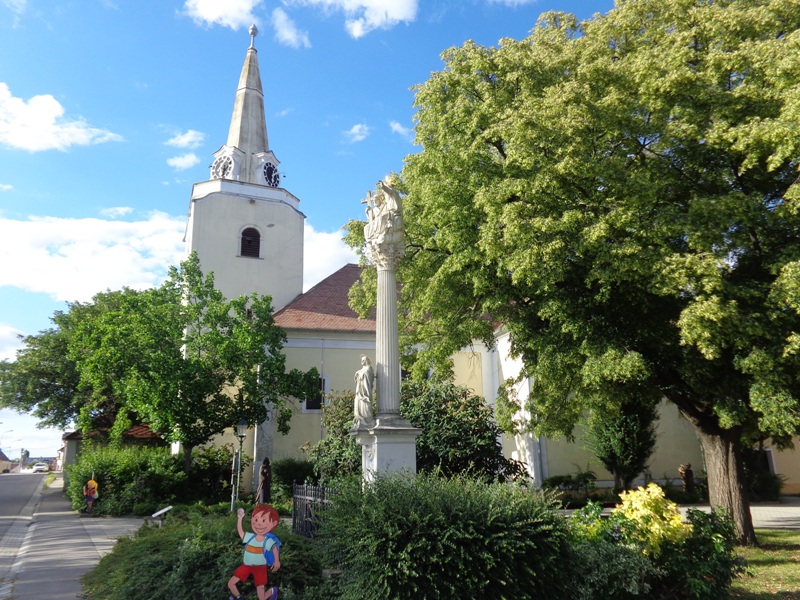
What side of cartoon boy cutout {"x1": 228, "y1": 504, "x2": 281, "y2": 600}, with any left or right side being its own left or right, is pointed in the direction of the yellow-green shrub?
left

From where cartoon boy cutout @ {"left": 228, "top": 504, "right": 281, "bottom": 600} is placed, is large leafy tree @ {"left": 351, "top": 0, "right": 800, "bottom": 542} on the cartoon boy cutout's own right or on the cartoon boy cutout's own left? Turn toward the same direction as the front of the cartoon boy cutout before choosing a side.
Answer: on the cartoon boy cutout's own left

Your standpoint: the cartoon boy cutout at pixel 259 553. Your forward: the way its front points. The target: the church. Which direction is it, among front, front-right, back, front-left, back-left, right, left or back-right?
back

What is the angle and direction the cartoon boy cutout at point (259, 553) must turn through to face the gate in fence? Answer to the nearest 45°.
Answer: approximately 180°

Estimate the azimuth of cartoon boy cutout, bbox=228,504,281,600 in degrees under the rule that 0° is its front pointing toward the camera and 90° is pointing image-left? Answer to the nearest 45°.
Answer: approximately 0°

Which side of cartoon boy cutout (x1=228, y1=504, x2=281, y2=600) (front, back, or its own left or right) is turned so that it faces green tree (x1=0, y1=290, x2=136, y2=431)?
back

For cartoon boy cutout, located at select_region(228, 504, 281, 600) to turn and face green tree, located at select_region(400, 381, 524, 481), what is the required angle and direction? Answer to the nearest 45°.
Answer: approximately 135° to its left

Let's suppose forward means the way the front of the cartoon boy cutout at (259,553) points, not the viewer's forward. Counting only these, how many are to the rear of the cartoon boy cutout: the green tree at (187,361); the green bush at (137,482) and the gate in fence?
3

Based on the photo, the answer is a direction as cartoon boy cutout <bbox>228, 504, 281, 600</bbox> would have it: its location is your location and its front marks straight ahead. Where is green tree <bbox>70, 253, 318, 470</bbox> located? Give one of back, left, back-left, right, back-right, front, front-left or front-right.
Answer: back

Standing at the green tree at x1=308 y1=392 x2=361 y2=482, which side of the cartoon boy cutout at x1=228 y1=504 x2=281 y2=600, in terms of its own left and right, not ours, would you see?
back

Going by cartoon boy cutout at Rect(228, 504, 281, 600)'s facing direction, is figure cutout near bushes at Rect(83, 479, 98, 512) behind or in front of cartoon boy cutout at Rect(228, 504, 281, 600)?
behind
